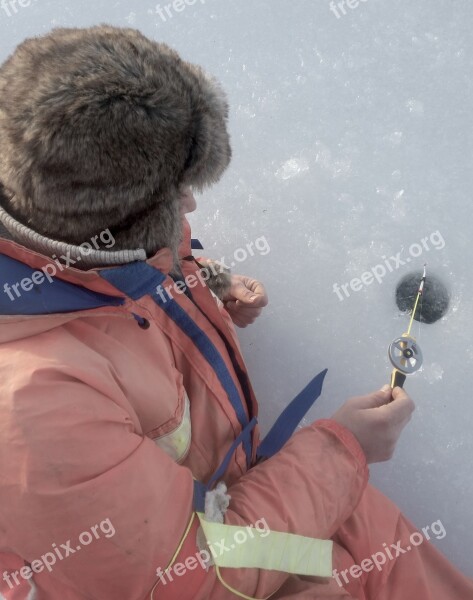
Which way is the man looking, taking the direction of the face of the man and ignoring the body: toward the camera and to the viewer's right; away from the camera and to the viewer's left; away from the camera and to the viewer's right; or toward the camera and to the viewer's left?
away from the camera and to the viewer's right

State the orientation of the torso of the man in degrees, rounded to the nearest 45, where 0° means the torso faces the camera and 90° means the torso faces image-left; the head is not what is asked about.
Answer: approximately 270°
